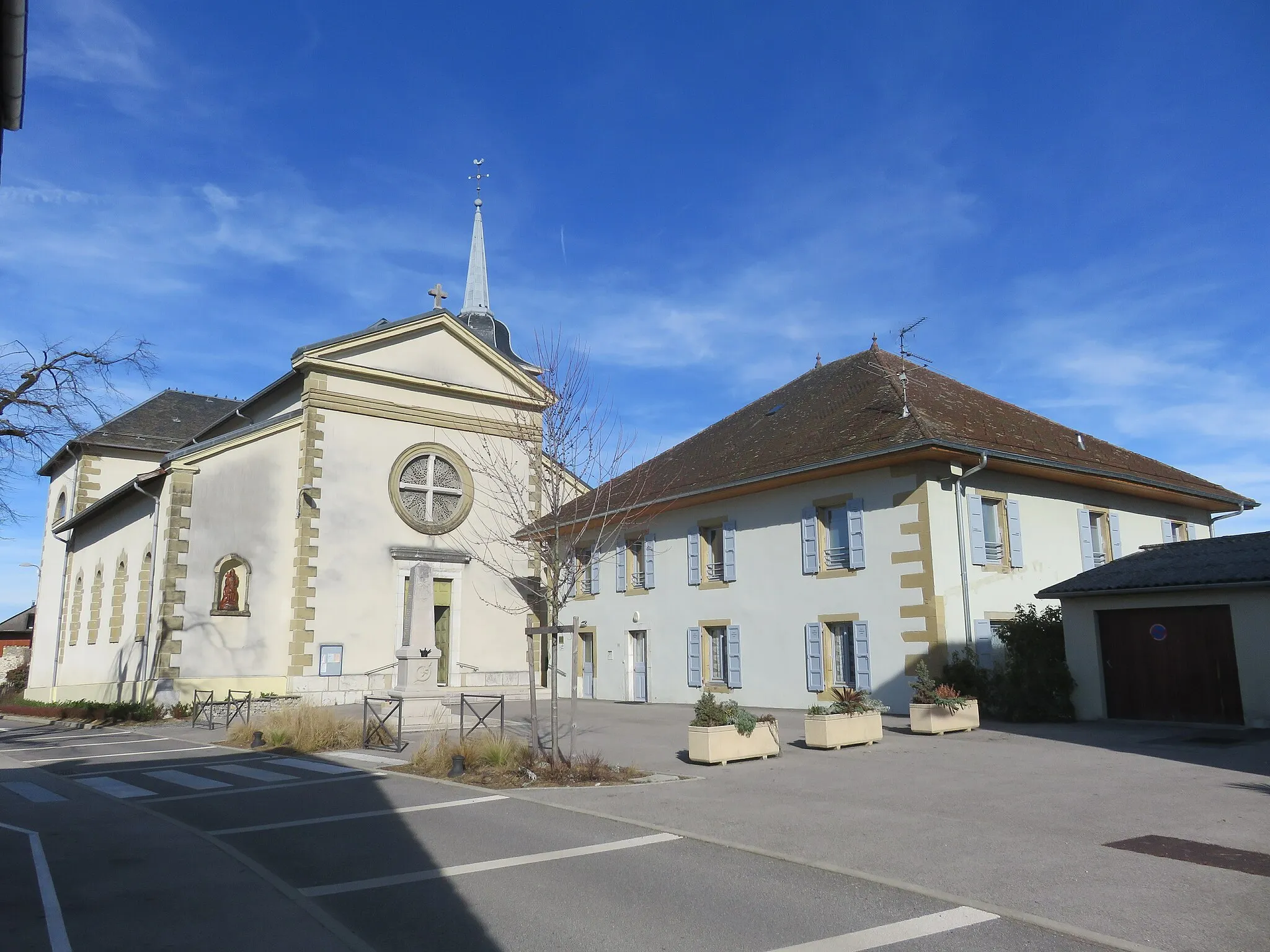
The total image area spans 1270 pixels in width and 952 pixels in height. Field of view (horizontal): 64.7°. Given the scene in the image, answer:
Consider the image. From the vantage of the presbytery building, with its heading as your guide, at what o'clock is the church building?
The church building is roughly at 2 o'clock from the presbytery building.

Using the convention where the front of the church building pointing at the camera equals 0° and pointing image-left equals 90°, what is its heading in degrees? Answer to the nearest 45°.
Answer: approximately 315°

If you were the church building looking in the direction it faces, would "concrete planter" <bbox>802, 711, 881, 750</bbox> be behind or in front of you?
in front

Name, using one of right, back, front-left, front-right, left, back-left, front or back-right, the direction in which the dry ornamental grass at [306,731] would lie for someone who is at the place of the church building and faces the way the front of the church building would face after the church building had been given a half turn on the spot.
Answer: back-left

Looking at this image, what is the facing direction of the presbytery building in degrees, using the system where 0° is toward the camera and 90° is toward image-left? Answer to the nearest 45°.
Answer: approximately 45°

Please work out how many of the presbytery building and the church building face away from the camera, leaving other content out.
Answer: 0

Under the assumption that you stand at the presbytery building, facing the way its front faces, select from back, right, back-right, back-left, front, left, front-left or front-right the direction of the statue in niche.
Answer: front-right

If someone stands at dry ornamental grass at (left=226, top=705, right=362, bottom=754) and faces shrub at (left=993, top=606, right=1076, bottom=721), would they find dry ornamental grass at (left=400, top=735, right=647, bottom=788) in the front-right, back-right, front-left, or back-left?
front-right
